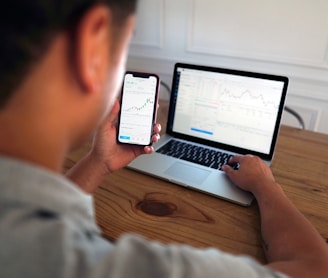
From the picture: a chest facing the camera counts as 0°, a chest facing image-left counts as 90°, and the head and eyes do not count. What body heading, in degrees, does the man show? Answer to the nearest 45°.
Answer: approximately 225°

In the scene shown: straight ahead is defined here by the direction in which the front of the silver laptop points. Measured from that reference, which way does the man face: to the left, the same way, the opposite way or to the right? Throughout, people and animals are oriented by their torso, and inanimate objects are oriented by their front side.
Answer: the opposite way

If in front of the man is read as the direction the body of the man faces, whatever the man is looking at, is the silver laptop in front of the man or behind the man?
in front

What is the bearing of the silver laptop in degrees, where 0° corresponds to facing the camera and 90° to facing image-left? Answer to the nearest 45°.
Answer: approximately 45°

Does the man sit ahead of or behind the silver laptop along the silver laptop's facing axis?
ahead

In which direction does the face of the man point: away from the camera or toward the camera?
away from the camera
